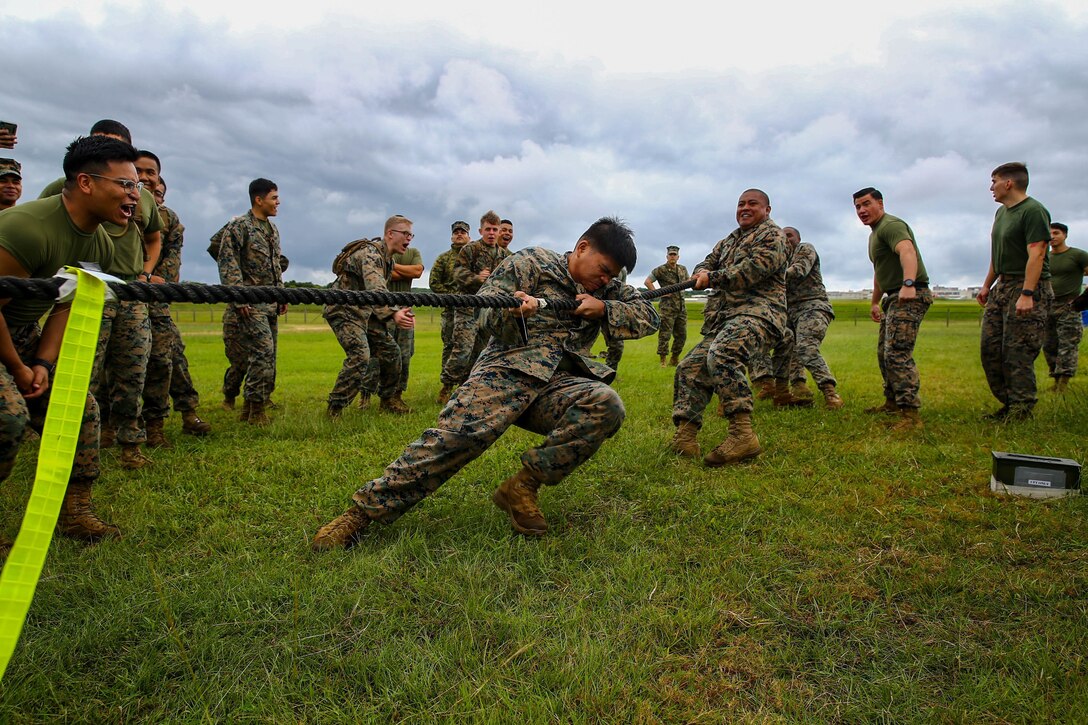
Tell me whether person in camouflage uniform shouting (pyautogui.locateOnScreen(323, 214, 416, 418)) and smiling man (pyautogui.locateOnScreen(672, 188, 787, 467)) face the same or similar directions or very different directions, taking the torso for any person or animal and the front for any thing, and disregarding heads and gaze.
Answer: very different directions

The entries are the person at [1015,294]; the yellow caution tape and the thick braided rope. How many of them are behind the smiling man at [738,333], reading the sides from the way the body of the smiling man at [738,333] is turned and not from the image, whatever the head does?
1

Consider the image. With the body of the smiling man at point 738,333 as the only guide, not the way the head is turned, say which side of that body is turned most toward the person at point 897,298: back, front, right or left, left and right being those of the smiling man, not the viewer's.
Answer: back

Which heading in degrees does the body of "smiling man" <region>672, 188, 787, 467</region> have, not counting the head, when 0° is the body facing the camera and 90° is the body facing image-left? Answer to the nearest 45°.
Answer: approximately 45°

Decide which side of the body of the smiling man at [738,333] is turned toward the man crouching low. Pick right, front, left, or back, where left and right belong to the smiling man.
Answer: front

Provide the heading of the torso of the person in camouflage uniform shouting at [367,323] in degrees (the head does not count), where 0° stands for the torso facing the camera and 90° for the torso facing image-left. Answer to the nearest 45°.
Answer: approximately 270°

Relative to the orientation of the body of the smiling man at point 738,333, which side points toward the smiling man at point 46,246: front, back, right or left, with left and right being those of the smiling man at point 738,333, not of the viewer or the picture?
front

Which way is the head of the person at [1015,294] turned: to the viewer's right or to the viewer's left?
to the viewer's left

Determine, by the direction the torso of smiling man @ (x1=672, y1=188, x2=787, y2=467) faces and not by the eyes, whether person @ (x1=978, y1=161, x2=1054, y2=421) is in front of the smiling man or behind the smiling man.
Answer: behind
